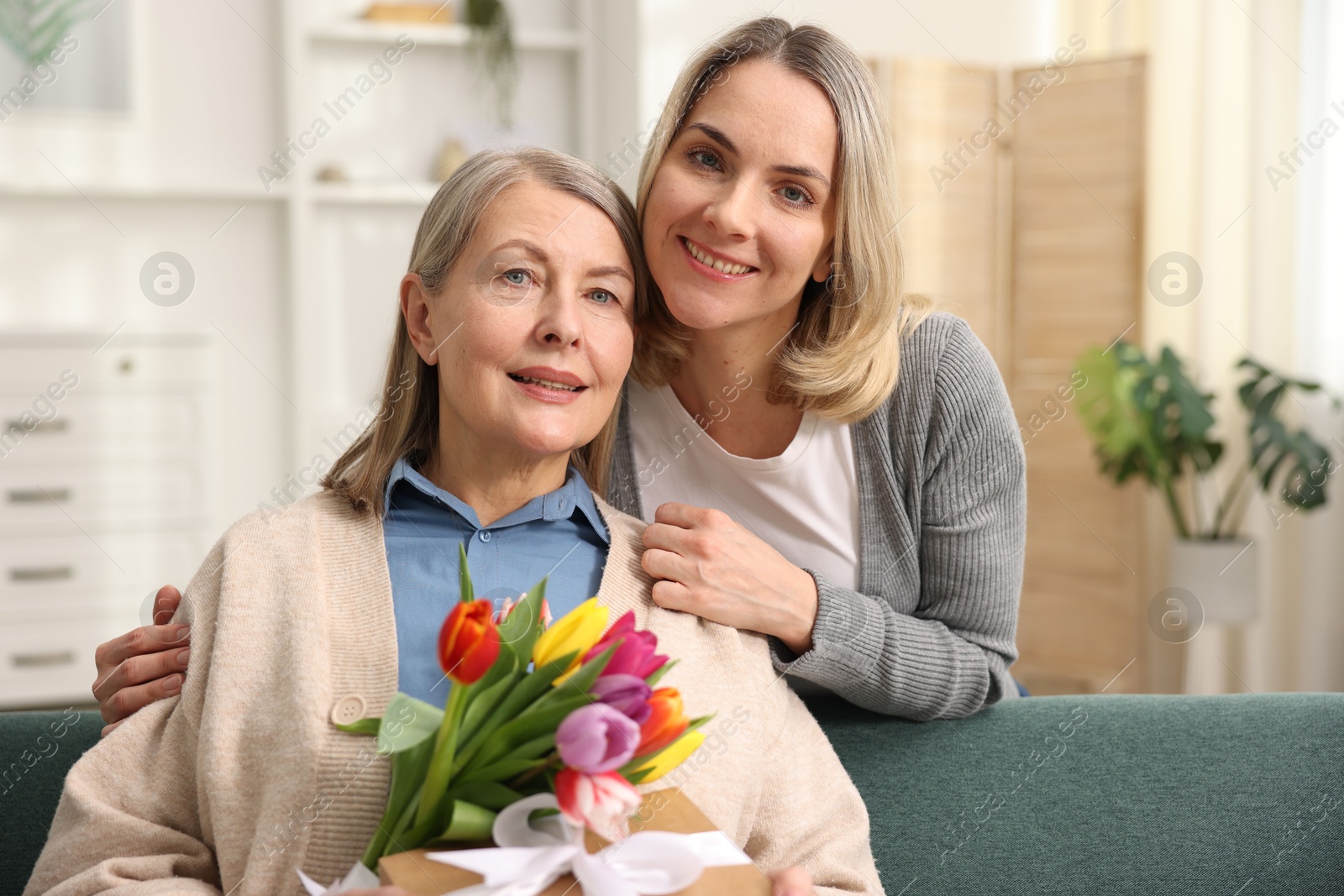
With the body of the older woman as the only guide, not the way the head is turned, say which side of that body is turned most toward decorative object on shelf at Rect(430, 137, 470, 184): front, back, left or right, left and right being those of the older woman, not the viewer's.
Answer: back

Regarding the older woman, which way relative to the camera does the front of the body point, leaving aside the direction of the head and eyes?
toward the camera

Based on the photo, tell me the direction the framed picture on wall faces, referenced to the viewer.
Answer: facing the viewer

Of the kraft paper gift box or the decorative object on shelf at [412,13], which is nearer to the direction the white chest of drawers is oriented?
the kraft paper gift box

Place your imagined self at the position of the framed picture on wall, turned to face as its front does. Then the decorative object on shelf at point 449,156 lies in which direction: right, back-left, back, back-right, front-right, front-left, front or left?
left

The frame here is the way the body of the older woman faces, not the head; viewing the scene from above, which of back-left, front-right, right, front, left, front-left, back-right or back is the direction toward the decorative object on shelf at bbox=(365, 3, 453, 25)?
back

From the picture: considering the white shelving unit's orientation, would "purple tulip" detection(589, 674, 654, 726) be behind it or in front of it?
in front

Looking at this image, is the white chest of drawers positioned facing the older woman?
yes

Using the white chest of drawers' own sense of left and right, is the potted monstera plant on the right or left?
on its left

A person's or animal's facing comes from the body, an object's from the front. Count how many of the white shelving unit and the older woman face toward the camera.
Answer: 2

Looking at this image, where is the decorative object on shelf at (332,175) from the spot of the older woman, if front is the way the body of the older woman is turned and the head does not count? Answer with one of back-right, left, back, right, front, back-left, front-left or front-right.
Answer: back

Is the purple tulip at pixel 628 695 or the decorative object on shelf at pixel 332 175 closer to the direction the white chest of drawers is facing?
the purple tulip

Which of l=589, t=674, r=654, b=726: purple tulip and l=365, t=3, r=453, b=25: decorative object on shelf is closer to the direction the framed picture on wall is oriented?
the purple tulip

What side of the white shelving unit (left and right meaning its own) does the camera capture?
front

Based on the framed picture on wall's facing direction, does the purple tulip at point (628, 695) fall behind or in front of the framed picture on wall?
in front

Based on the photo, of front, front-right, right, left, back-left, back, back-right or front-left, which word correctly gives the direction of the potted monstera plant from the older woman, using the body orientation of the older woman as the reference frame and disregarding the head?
back-left
